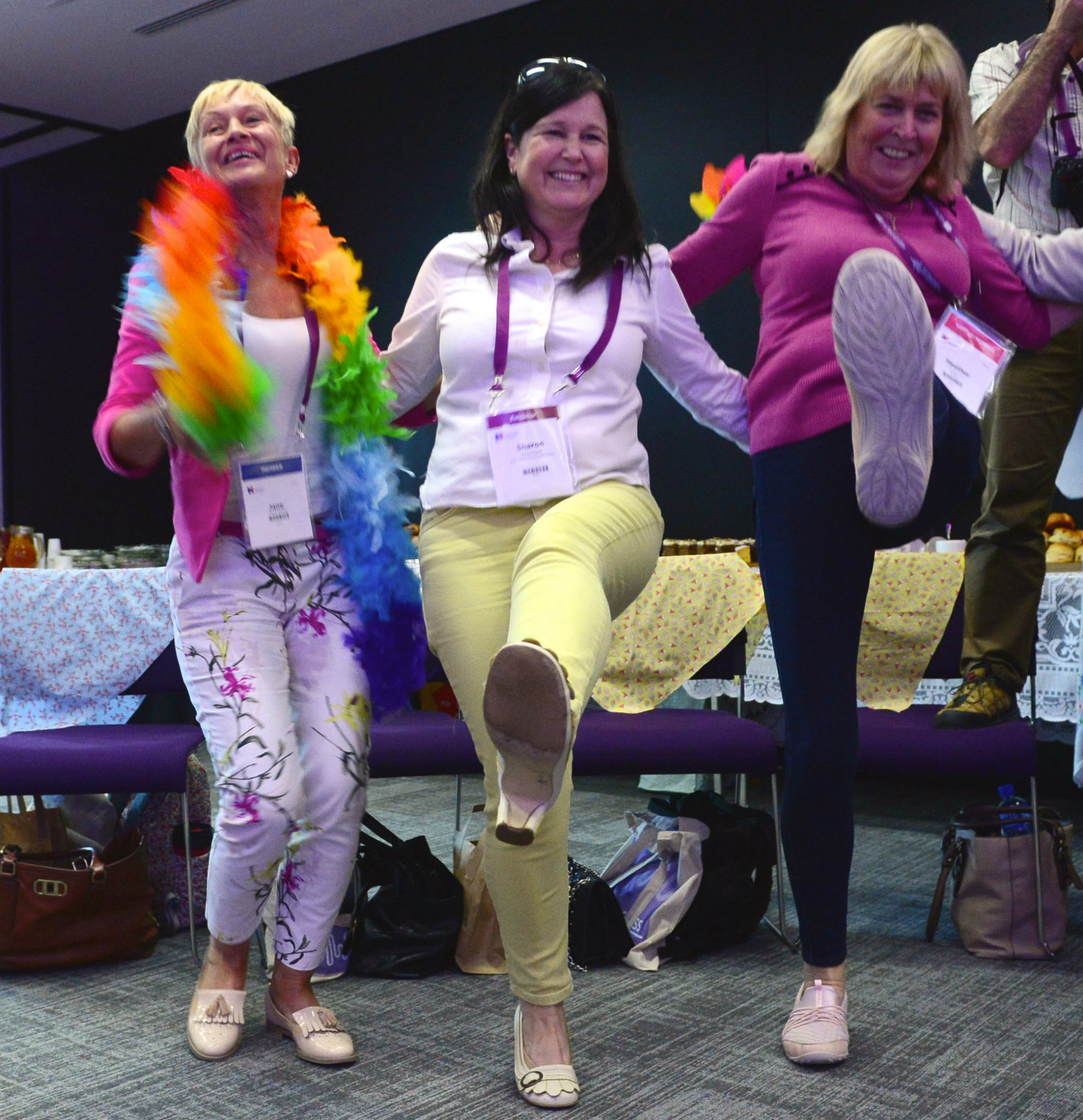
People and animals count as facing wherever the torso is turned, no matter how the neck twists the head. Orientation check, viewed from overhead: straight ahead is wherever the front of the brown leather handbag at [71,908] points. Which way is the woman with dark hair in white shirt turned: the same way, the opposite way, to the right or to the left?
the same way

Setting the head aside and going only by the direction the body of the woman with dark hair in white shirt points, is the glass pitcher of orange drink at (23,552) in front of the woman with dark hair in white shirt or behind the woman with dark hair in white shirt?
behind

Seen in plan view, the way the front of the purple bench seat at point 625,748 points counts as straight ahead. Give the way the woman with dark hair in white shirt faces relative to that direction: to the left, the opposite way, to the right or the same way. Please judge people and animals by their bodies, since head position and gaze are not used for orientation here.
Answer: the same way

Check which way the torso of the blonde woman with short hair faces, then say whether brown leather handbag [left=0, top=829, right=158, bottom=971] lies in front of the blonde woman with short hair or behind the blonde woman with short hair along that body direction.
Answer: behind

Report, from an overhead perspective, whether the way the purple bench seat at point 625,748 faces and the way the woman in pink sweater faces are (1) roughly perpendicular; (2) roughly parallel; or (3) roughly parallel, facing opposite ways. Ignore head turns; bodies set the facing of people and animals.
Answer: roughly parallel

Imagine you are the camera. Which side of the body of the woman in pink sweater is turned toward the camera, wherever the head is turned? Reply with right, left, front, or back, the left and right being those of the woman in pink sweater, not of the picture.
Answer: front

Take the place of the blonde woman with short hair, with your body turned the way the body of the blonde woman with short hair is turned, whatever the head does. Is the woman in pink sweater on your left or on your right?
on your left

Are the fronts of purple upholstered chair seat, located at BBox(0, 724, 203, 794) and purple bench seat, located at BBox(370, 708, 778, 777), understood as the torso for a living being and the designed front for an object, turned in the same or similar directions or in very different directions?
same or similar directions

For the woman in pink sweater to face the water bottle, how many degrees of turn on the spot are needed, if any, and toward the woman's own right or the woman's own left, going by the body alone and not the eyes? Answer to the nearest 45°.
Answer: approximately 180°

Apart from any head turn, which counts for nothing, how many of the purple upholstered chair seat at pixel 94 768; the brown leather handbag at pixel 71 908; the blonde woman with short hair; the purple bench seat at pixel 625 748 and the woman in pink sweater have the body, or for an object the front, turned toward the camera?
5

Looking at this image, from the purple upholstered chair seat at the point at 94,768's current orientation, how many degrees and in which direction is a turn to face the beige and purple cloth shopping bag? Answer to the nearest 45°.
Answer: approximately 90° to its left

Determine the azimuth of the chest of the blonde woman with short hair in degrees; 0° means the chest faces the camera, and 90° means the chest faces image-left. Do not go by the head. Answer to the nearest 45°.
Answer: approximately 0°

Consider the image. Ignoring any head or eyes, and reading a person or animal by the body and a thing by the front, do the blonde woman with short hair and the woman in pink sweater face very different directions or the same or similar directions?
same or similar directions

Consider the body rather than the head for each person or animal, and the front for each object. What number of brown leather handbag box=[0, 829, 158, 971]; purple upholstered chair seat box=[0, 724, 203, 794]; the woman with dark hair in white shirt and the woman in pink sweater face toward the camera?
4

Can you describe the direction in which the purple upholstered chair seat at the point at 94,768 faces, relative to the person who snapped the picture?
facing the viewer

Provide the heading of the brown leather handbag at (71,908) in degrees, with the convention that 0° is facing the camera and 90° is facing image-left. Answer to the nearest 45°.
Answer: approximately 0°

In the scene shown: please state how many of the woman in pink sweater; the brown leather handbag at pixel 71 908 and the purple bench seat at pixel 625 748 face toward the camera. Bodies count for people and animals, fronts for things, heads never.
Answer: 3

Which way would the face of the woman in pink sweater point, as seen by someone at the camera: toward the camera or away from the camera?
toward the camera

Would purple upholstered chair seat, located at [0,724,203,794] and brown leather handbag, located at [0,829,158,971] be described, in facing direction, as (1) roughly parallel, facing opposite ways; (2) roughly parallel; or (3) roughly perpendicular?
roughly parallel
